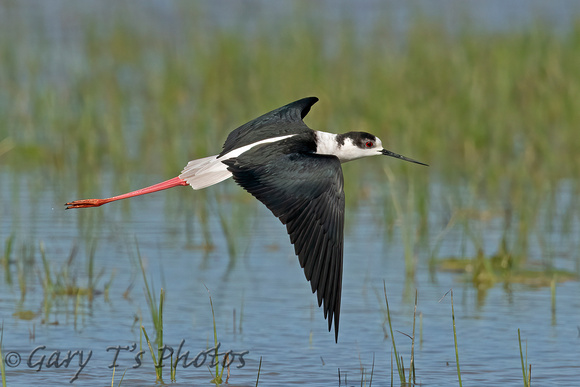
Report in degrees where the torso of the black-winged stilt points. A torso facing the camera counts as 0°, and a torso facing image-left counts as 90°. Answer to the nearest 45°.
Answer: approximately 270°
